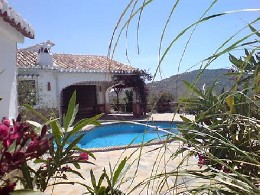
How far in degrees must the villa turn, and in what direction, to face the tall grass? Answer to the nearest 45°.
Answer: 0° — it already faces it

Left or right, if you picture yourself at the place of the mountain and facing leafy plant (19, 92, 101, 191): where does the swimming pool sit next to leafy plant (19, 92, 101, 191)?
right

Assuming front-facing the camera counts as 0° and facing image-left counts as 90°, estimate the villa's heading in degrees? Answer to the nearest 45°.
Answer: approximately 0°

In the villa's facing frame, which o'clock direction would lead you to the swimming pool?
The swimming pool is roughly at 11 o'clock from the villa.

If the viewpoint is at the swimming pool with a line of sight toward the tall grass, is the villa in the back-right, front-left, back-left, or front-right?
back-right
